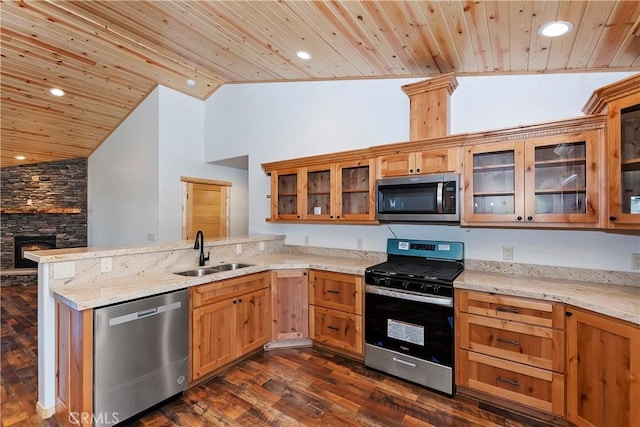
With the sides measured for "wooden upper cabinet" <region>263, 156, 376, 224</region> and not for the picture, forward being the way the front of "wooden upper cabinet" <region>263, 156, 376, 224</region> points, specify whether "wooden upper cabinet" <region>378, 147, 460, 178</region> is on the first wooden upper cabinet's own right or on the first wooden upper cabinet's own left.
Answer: on the first wooden upper cabinet's own left

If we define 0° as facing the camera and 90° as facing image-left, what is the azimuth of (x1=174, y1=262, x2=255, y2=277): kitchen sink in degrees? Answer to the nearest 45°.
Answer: approximately 315°

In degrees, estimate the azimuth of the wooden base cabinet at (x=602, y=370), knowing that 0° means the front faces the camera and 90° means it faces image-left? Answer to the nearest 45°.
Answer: approximately 45°

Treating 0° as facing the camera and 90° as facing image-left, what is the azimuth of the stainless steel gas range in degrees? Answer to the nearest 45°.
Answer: approximately 45°

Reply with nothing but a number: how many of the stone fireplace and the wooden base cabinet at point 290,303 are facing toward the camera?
2

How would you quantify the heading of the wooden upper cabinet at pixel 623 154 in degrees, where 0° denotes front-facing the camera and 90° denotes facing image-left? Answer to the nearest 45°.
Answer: approximately 45°

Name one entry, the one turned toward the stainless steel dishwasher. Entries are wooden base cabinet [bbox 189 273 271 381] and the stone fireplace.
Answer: the stone fireplace
